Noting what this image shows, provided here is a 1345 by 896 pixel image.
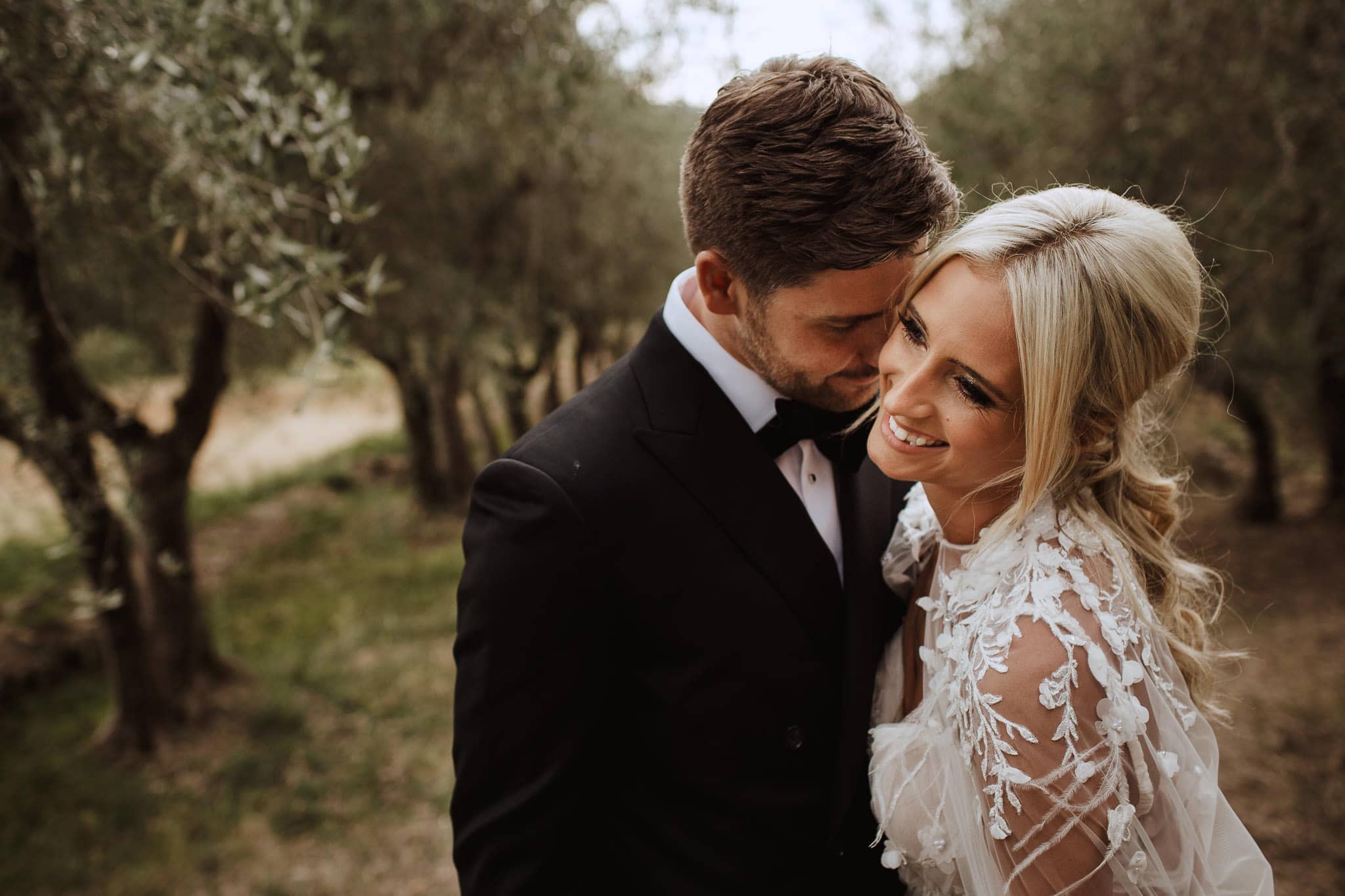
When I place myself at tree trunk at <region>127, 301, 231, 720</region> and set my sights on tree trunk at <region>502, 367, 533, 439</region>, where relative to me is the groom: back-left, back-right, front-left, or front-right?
back-right

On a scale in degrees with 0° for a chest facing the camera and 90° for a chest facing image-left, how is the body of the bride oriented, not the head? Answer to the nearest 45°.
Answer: approximately 45°

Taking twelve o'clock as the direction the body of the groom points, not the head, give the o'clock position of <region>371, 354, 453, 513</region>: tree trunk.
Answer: The tree trunk is roughly at 7 o'clock from the groom.

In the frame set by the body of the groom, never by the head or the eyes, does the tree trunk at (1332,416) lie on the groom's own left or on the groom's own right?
on the groom's own left

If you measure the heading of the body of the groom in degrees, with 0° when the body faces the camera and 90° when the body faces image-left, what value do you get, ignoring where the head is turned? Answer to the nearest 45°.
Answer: approximately 315°

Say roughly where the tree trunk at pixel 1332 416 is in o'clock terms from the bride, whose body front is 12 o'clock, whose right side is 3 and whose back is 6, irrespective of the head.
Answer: The tree trunk is roughly at 5 o'clock from the bride.

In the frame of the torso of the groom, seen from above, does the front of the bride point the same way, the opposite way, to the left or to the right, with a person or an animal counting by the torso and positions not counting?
to the right

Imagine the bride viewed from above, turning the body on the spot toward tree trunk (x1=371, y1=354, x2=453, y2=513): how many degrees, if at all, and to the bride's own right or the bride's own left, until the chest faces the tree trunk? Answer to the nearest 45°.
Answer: approximately 90° to the bride's own right

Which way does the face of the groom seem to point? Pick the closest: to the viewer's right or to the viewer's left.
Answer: to the viewer's right
